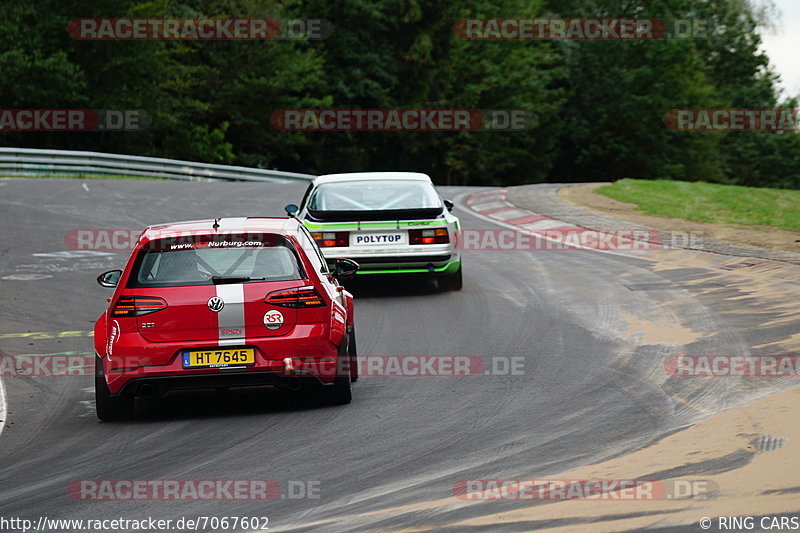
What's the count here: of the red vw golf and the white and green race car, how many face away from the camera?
2

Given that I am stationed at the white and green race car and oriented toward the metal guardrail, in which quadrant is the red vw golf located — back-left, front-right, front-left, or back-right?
back-left

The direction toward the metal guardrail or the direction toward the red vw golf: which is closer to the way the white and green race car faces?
the metal guardrail

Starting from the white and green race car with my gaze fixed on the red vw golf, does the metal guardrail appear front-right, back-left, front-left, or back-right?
back-right

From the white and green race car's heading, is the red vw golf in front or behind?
behind

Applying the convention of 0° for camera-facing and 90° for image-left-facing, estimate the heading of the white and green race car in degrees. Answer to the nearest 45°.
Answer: approximately 180°

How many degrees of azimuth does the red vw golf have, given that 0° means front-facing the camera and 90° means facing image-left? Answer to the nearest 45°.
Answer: approximately 180°

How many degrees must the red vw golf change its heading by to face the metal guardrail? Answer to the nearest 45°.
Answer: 0° — it already faces it

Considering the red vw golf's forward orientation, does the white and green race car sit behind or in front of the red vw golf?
in front
